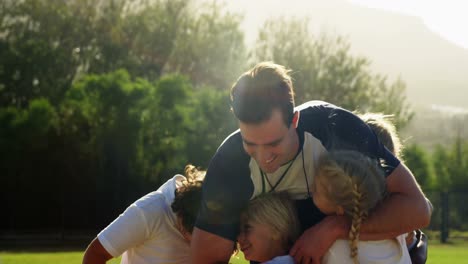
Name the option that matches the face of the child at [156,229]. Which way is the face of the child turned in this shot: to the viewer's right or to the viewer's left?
to the viewer's right

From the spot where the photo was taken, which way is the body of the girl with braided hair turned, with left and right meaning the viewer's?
facing away from the viewer and to the left of the viewer

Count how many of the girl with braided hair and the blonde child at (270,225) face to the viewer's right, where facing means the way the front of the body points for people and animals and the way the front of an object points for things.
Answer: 0

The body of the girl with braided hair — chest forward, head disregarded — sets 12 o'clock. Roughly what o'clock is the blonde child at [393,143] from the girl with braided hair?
The blonde child is roughly at 2 o'clock from the girl with braided hair.

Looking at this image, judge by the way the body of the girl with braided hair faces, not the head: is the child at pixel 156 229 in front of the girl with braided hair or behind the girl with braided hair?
in front

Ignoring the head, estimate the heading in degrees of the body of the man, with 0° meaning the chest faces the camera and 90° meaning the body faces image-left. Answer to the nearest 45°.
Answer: approximately 45°

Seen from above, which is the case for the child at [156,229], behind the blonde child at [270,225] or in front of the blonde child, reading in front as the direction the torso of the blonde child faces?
in front

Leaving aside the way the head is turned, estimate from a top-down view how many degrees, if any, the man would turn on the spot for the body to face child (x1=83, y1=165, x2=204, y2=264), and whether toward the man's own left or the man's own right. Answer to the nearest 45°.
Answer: approximately 45° to the man's own right
